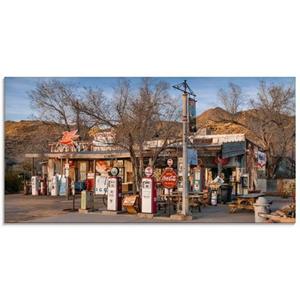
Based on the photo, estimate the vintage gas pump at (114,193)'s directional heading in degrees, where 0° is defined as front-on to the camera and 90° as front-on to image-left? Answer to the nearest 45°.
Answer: approximately 45°

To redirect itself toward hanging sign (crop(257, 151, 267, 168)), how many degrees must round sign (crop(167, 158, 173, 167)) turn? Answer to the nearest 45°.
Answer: approximately 90° to its left

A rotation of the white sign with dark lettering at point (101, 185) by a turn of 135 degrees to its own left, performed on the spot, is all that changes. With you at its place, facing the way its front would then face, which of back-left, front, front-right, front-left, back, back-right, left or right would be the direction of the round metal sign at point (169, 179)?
right

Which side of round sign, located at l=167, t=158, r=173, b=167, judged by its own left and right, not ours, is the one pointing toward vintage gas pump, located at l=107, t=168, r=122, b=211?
right

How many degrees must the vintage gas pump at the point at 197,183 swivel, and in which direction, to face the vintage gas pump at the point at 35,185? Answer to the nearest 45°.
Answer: approximately 90° to its right

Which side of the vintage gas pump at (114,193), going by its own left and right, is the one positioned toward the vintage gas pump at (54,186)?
right

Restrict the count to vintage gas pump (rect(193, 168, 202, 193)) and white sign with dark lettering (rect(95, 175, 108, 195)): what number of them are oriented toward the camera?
2
